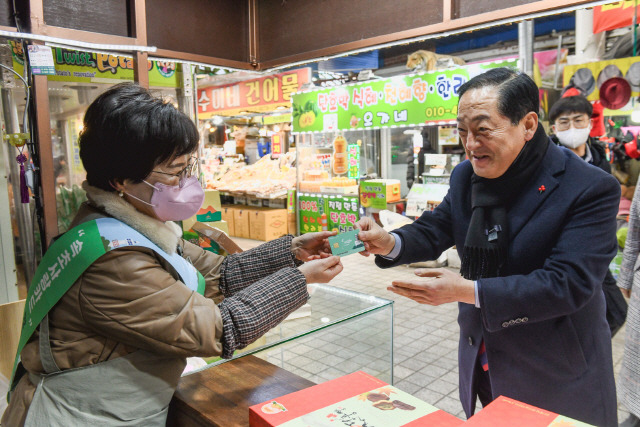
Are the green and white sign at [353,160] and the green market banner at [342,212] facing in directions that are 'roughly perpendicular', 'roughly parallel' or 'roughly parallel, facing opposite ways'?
roughly parallel

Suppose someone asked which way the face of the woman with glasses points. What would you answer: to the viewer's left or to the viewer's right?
to the viewer's right

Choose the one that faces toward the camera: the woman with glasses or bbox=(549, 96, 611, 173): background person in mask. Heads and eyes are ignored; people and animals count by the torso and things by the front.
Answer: the background person in mask

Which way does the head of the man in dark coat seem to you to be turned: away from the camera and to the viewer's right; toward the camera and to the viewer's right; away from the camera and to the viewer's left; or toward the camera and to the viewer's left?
toward the camera and to the viewer's left

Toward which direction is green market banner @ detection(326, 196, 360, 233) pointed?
toward the camera

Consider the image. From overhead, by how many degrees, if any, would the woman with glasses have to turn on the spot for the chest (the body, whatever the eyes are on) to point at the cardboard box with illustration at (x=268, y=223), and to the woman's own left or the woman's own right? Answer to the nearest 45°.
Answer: approximately 90° to the woman's own left

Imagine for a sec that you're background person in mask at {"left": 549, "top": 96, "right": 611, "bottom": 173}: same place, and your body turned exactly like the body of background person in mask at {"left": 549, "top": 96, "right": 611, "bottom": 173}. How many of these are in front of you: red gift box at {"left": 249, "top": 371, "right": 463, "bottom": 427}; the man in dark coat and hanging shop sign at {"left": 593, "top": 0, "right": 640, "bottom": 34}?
2

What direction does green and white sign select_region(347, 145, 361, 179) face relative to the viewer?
toward the camera

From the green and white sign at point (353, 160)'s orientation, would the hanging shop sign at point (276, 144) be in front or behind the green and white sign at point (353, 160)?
behind

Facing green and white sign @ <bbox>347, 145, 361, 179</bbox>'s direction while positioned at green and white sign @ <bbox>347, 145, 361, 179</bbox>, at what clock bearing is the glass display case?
The glass display case is roughly at 12 o'clock from the green and white sign.

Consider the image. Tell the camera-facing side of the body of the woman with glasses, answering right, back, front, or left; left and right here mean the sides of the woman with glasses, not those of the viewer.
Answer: right

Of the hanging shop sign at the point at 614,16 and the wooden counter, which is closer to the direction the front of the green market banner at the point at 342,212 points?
the wooden counter

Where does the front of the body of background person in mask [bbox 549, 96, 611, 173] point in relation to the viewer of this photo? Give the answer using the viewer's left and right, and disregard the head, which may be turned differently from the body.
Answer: facing the viewer

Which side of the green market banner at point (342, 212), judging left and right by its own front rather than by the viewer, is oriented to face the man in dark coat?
front
